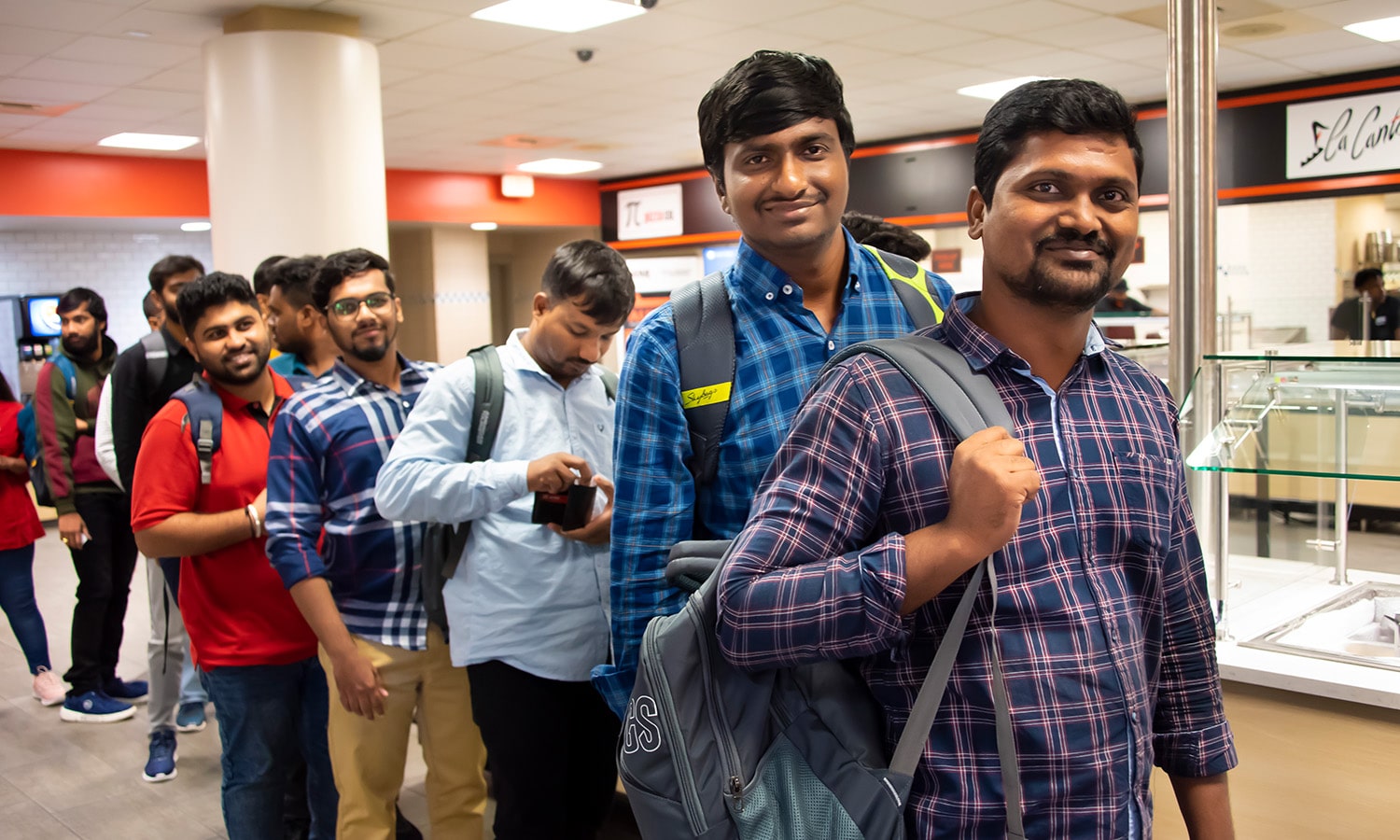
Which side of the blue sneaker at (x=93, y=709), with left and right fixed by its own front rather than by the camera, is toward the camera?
right

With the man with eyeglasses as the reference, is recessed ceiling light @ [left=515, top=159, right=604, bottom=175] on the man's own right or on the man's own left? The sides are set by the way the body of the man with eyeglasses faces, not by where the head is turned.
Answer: on the man's own left

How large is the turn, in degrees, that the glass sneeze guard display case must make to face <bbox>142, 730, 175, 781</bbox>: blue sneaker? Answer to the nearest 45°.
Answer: approximately 45° to its right

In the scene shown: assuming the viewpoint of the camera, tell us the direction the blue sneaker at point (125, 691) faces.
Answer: facing to the right of the viewer

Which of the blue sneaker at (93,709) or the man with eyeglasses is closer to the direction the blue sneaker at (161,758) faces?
the man with eyeglasses

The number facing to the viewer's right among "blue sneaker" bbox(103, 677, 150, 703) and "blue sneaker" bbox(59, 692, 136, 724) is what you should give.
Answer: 2

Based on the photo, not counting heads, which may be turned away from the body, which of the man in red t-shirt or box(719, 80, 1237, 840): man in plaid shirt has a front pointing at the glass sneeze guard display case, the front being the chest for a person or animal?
the man in red t-shirt

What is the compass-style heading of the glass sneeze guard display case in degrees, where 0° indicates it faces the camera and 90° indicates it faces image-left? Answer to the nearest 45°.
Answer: approximately 45°

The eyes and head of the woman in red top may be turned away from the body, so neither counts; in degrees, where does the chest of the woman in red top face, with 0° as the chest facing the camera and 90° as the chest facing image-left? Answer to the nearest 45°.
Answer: approximately 315°
